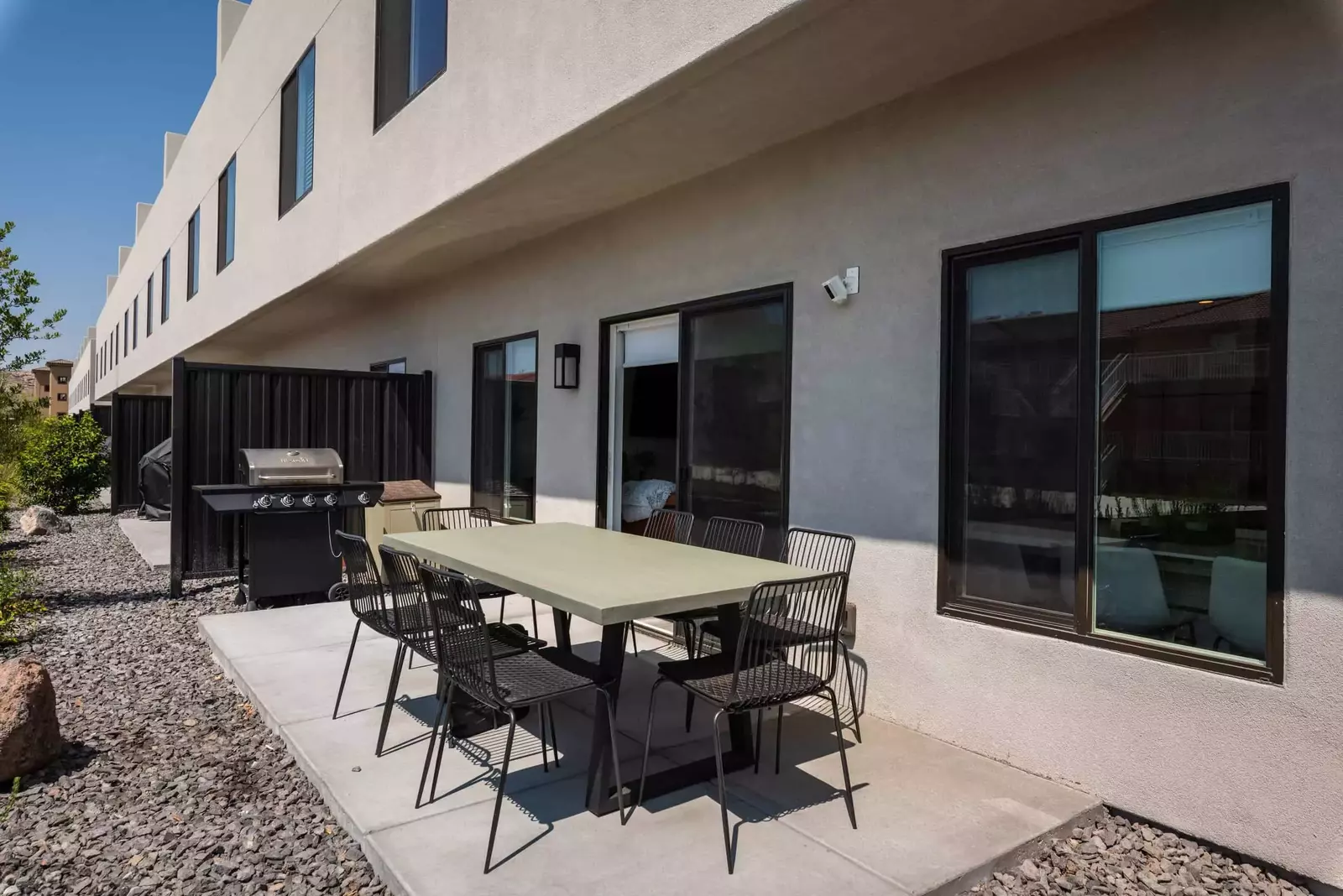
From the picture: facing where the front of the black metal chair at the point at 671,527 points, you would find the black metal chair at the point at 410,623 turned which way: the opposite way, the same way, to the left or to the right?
the opposite way

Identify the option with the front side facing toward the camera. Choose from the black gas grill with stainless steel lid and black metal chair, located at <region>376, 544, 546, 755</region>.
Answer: the black gas grill with stainless steel lid

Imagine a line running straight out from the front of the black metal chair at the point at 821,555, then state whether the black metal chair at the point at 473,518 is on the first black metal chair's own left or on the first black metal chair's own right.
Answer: on the first black metal chair's own right

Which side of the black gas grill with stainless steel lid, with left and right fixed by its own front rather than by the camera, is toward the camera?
front

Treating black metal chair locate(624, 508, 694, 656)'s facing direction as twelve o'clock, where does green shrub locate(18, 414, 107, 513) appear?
The green shrub is roughly at 3 o'clock from the black metal chair.

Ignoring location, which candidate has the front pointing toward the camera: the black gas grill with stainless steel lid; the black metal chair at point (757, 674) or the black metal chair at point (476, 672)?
the black gas grill with stainless steel lid

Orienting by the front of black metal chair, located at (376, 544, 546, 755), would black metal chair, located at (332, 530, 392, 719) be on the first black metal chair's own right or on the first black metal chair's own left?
on the first black metal chair's own left

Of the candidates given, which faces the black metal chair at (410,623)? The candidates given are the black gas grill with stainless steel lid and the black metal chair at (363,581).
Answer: the black gas grill with stainless steel lid

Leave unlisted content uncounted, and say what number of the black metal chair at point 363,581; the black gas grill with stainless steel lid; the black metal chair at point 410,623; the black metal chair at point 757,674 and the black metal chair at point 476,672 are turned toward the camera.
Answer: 1

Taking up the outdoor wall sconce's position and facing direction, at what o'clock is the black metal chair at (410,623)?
The black metal chair is roughly at 11 o'clock from the outdoor wall sconce.

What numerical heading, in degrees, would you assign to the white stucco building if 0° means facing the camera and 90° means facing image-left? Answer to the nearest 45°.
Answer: approximately 45°

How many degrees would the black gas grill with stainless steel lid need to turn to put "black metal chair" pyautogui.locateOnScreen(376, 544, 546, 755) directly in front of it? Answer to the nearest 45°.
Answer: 0° — it already faces it

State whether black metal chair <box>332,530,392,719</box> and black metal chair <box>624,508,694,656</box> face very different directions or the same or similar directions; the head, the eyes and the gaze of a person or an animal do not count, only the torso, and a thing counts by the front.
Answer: very different directions

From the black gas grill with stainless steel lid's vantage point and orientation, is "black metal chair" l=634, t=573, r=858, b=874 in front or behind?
in front

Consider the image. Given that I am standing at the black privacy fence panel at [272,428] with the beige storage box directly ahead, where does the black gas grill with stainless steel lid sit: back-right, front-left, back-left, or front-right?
front-right
